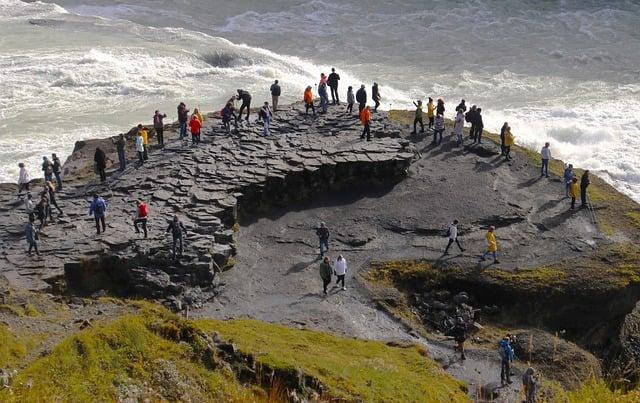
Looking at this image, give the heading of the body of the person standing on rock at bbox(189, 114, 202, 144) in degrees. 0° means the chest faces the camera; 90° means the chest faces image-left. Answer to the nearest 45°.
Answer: approximately 180°

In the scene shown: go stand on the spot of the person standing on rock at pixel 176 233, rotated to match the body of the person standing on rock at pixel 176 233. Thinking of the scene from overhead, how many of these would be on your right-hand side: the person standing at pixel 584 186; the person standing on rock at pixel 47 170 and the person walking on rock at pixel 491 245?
2

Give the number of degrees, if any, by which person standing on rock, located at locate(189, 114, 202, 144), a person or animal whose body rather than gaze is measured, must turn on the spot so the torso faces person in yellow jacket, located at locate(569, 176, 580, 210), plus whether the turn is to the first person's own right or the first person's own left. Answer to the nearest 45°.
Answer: approximately 90° to the first person's own right

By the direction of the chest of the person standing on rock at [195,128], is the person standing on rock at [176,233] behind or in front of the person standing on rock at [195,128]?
behind

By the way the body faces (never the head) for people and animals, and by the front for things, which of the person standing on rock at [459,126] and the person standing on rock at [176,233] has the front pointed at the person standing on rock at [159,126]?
the person standing on rock at [176,233]

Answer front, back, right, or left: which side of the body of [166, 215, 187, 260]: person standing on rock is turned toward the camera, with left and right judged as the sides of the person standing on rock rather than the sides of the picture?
back

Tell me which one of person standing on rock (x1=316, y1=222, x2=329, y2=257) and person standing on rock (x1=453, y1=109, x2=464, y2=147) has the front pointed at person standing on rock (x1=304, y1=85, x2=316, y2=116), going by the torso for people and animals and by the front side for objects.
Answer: person standing on rock (x1=316, y1=222, x2=329, y2=257)

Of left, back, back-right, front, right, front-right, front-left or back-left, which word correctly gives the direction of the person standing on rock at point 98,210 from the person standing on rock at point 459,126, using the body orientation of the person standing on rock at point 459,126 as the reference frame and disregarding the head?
back-left

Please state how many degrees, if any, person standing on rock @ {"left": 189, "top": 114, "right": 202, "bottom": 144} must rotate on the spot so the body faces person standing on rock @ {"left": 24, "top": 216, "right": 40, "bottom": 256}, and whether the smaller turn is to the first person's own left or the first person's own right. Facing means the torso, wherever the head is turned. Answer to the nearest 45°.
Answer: approximately 135° to the first person's own left

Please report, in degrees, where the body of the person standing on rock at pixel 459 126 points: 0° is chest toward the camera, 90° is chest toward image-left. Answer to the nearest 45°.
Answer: approximately 180°

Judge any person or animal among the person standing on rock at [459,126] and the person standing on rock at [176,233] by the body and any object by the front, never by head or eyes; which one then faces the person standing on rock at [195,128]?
the person standing on rock at [176,233]

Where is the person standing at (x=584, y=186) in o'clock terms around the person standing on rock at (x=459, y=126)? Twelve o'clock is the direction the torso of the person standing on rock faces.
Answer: The person standing is roughly at 4 o'clock from the person standing on rock.

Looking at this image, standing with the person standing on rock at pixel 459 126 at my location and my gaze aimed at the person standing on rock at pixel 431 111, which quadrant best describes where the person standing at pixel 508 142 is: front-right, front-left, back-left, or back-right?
back-right

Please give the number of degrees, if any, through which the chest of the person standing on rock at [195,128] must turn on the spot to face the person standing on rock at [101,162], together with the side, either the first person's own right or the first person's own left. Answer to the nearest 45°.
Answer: approximately 135° to the first person's own left
